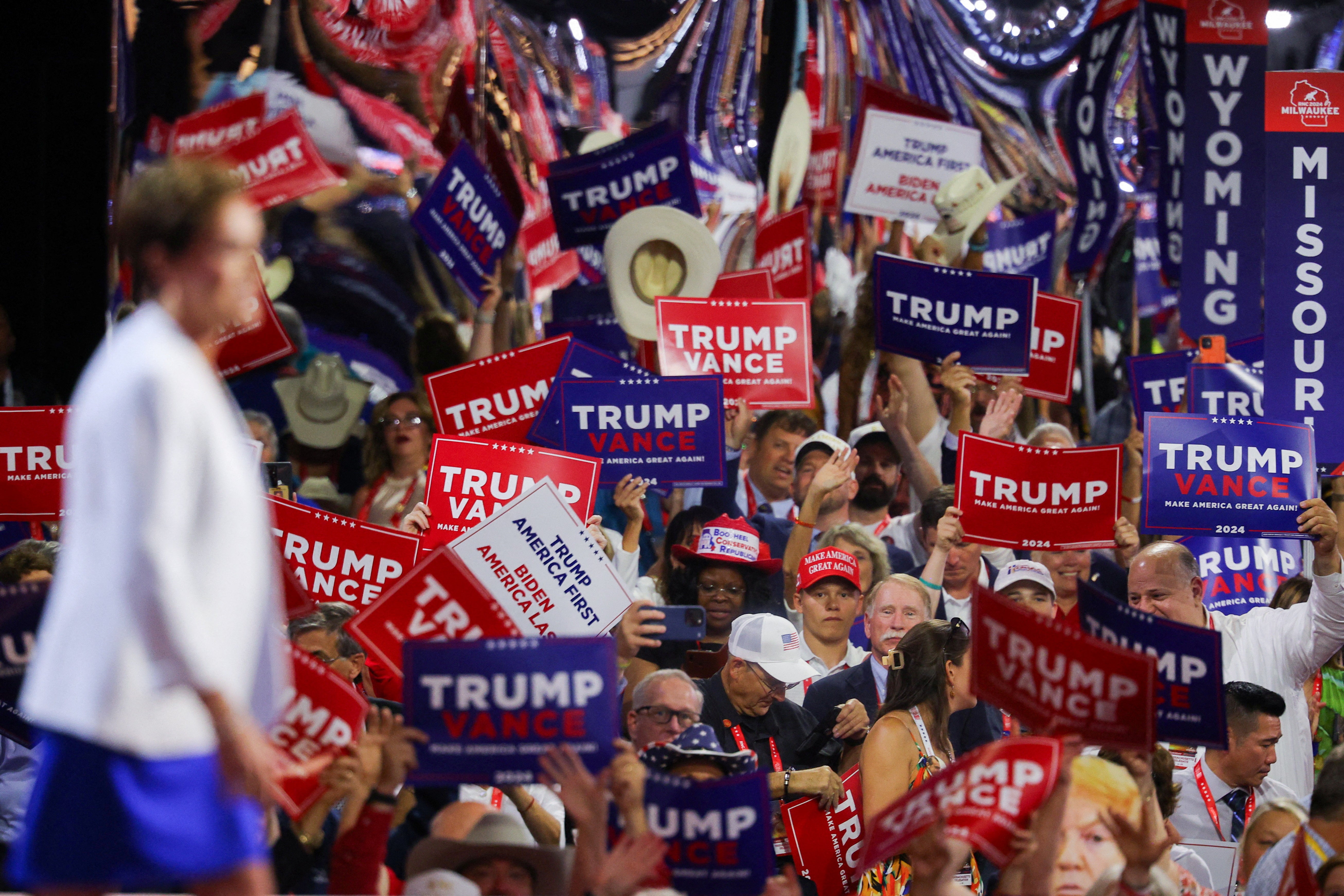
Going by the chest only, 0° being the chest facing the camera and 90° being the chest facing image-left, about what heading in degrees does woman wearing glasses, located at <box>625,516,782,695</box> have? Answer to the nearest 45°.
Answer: approximately 0°

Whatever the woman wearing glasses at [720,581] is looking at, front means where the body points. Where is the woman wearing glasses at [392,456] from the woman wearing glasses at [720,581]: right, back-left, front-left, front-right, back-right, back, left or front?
back-right

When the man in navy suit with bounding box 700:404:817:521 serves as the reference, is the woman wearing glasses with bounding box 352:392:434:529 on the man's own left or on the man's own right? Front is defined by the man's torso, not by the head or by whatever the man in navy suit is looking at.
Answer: on the man's own right

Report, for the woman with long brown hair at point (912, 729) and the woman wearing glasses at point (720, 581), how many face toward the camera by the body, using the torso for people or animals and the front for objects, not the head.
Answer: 1

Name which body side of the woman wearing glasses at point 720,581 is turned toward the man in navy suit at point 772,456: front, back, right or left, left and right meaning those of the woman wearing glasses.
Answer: back

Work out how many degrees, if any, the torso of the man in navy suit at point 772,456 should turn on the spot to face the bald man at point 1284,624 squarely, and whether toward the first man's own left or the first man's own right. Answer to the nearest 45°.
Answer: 0° — they already face them

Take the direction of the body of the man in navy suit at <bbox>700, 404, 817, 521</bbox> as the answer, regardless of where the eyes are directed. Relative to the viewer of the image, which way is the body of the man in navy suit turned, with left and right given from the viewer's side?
facing the viewer and to the right of the viewer
